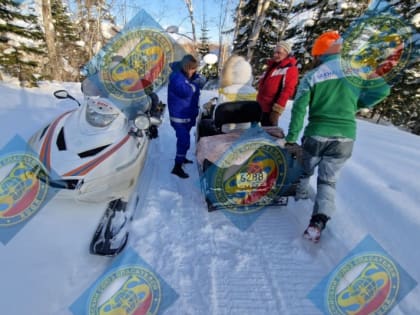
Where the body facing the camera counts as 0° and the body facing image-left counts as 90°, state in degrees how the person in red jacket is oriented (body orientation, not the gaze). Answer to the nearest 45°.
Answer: approximately 45°

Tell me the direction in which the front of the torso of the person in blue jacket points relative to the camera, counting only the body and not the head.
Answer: to the viewer's right

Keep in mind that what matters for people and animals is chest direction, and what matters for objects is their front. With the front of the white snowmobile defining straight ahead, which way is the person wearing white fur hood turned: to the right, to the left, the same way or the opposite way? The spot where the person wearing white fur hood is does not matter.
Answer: the opposite way

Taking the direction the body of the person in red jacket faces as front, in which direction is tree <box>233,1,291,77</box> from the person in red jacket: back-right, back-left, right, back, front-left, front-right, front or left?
back-right

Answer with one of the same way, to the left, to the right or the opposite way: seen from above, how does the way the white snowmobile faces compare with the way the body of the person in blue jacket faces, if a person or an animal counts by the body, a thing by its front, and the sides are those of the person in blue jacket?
to the right

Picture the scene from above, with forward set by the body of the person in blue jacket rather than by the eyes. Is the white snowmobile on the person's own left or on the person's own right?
on the person's own right

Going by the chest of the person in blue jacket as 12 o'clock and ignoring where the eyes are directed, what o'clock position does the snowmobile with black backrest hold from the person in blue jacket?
The snowmobile with black backrest is roughly at 2 o'clock from the person in blue jacket.

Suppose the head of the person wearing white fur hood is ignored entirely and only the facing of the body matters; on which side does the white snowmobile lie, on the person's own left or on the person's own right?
on the person's own left

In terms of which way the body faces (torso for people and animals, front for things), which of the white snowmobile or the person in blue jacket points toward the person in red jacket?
the person in blue jacket

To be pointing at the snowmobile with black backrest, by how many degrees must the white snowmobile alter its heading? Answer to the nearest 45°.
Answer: approximately 90° to its left

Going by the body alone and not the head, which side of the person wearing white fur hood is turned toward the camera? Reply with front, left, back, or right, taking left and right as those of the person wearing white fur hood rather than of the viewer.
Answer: back

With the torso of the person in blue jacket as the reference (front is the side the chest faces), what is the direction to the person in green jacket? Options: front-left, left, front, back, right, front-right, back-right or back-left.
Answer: front-right

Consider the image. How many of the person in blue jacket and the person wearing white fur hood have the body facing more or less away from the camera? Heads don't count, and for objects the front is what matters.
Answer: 1

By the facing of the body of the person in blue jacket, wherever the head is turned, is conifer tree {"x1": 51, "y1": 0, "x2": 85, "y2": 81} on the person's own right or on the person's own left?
on the person's own left

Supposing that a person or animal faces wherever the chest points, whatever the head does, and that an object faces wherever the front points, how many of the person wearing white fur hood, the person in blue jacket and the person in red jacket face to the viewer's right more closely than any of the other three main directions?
1

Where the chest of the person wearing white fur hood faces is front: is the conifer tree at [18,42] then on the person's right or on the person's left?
on the person's left

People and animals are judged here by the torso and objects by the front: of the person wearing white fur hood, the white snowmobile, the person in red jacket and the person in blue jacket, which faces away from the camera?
the person wearing white fur hood

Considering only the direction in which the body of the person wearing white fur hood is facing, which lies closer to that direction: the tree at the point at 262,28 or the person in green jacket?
the tree
